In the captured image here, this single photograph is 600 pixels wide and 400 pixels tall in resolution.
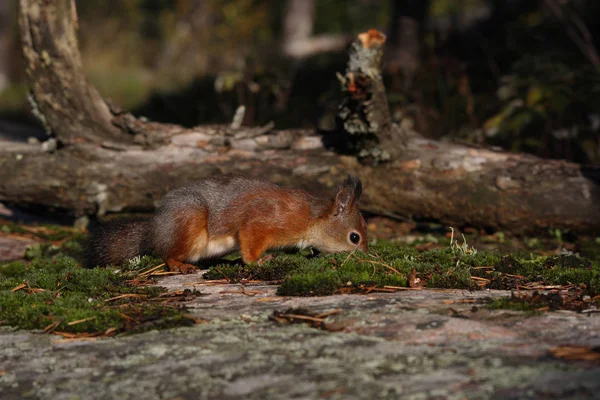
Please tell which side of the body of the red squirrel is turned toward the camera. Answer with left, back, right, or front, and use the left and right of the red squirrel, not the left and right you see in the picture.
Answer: right

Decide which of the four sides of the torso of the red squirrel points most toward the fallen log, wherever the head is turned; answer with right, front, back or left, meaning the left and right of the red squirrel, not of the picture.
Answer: left

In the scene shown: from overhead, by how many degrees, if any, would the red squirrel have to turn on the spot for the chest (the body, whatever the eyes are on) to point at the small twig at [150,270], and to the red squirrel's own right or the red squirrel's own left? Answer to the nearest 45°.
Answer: approximately 135° to the red squirrel's own right
